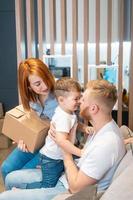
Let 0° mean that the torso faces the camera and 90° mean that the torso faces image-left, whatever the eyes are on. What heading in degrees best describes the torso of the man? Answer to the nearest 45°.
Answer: approximately 90°

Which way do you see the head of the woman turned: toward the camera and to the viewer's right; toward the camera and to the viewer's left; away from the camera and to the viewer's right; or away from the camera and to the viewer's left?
toward the camera and to the viewer's right

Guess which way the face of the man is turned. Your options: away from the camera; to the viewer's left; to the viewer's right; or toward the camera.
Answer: to the viewer's left
